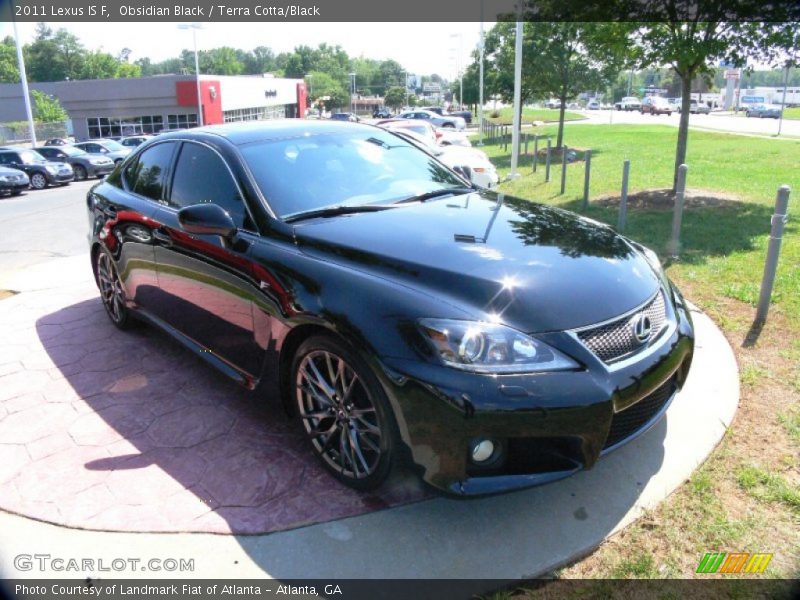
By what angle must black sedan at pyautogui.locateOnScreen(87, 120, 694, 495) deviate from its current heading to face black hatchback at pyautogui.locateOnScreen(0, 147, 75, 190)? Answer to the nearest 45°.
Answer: approximately 180°

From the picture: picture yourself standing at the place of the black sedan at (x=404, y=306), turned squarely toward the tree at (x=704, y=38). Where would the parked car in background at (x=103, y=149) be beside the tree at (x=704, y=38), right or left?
left

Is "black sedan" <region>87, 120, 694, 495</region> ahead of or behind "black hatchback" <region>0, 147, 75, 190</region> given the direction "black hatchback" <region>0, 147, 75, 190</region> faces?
ahead

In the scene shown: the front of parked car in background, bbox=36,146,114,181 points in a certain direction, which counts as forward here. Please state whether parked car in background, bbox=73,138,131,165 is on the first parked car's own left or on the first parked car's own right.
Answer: on the first parked car's own left

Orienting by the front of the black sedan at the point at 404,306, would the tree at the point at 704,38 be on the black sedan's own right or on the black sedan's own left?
on the black sedan's own left

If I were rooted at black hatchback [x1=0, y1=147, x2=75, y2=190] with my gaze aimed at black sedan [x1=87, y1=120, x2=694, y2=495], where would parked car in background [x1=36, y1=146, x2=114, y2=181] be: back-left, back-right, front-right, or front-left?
back-left

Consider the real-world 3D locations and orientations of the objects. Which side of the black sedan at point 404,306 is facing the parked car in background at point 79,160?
back

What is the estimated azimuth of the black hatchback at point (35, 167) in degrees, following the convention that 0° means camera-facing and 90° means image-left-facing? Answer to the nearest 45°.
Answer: approximately 315°
